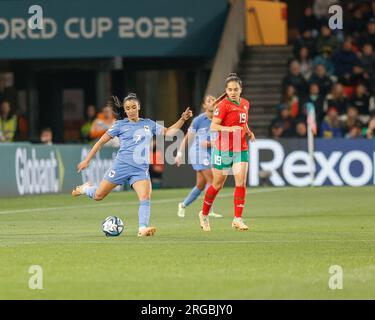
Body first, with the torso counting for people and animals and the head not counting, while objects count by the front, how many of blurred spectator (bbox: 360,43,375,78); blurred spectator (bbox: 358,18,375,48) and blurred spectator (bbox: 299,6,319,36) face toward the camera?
3

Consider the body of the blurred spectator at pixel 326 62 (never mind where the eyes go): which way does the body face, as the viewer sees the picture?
toward the camera

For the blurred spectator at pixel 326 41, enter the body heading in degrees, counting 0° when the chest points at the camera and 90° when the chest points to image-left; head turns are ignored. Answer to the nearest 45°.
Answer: approximately 0°

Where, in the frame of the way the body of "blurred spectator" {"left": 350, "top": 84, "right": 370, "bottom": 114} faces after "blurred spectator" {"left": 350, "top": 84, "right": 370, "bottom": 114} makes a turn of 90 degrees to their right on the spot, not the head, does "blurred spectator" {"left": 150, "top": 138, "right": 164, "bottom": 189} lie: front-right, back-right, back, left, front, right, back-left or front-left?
front

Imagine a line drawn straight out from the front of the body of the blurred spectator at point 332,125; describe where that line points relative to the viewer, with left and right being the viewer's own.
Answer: facing the viewer

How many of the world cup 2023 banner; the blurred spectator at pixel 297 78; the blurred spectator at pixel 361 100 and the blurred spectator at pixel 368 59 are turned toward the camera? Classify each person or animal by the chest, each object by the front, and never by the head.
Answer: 4

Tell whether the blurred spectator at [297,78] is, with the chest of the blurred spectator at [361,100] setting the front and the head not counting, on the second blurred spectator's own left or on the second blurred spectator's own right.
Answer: on the second blurred spectator's own right

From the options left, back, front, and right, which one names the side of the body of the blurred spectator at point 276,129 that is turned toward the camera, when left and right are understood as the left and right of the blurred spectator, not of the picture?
front

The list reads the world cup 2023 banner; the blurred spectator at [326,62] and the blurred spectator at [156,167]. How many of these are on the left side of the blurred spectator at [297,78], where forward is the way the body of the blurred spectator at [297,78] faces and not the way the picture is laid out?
1
